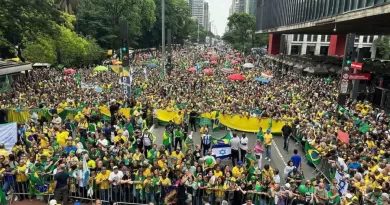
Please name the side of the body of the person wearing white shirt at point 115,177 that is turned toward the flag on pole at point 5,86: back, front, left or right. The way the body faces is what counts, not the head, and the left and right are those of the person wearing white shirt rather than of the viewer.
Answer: back

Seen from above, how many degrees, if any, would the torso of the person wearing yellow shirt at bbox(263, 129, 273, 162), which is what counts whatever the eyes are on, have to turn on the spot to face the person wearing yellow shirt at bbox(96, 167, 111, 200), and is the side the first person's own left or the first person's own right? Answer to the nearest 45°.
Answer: approximately 45° to the first person's own right

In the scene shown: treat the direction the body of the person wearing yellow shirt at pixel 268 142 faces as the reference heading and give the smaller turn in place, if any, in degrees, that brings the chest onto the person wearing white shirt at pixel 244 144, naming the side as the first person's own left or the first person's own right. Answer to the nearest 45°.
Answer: approximately 45° to the first person's own right

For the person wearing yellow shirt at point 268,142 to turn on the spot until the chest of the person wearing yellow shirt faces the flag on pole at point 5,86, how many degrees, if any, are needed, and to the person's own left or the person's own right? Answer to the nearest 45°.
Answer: approximately 90° to the person's own right

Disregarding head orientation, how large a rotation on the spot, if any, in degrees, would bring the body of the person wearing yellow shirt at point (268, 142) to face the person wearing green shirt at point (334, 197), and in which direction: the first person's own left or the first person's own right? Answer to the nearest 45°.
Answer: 0° — they already face them

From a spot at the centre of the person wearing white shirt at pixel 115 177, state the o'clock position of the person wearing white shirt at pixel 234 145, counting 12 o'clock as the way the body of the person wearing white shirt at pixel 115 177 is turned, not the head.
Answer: the person wearing white shirt at pixel 234 145 is roughly at 8 o'clock from the person wearing white shirt at pixel 115 177.
